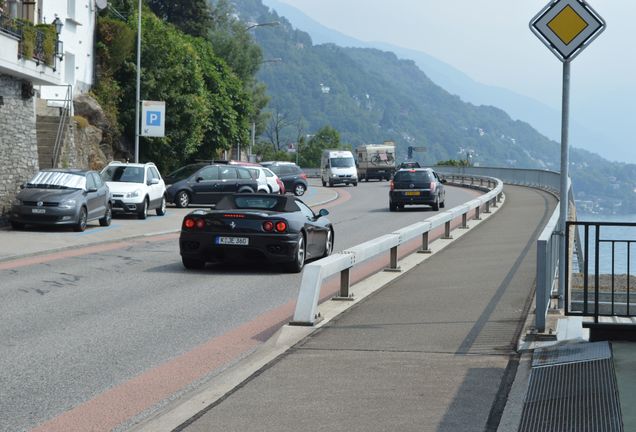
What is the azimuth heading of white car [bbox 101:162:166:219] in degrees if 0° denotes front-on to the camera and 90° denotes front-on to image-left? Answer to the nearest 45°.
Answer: approximately 45°

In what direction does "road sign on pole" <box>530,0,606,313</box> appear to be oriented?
toward the camera

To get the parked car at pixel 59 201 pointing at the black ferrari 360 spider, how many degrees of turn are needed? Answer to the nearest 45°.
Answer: approximately 45° to its left

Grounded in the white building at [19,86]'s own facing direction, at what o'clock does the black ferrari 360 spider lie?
The black ferrari 360 spider is roughly at 1 o'clock from the white building.

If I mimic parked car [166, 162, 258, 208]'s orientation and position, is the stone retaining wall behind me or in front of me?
in front

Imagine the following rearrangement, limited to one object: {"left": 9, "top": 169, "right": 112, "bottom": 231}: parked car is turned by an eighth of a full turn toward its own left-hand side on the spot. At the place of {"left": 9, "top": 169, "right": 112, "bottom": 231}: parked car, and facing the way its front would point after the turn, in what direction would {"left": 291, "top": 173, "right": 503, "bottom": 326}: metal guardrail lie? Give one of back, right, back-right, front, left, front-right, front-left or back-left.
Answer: front

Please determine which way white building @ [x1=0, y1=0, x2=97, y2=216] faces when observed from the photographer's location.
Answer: facing the viewer and to the right of the viewer

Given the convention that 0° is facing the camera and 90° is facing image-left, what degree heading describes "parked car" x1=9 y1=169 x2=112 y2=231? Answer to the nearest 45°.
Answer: approximately 45°

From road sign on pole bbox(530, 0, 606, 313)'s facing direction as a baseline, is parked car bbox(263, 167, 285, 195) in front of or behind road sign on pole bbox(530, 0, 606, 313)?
behind

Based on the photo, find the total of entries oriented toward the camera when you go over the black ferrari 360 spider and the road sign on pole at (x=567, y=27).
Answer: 1

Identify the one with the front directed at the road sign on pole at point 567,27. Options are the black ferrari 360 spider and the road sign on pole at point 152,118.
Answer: the road sign on pole at point 152,118

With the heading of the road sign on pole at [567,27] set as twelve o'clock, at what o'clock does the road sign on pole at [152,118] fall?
the road sign on pole at [152,118] is roughly at 5 o'clock from the road sign on pole at [567,27].

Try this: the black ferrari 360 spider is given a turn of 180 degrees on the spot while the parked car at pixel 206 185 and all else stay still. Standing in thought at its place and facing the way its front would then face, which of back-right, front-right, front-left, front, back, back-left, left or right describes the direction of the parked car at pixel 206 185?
back-right

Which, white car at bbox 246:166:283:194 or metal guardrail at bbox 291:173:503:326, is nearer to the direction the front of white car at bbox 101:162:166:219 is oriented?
the metal guardrail

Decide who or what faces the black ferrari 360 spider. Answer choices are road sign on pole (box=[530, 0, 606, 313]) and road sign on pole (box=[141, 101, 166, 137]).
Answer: road sign on pole (box=[141, 101, 166, 137])
